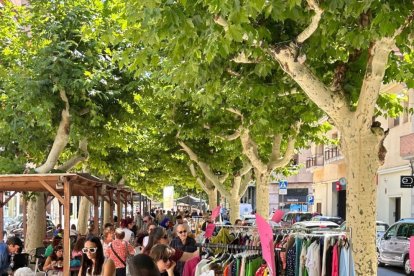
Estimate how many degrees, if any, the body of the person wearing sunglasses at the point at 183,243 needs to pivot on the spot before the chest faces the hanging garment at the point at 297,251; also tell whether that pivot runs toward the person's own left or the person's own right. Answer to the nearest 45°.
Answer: approximately 45° to the person's own left
